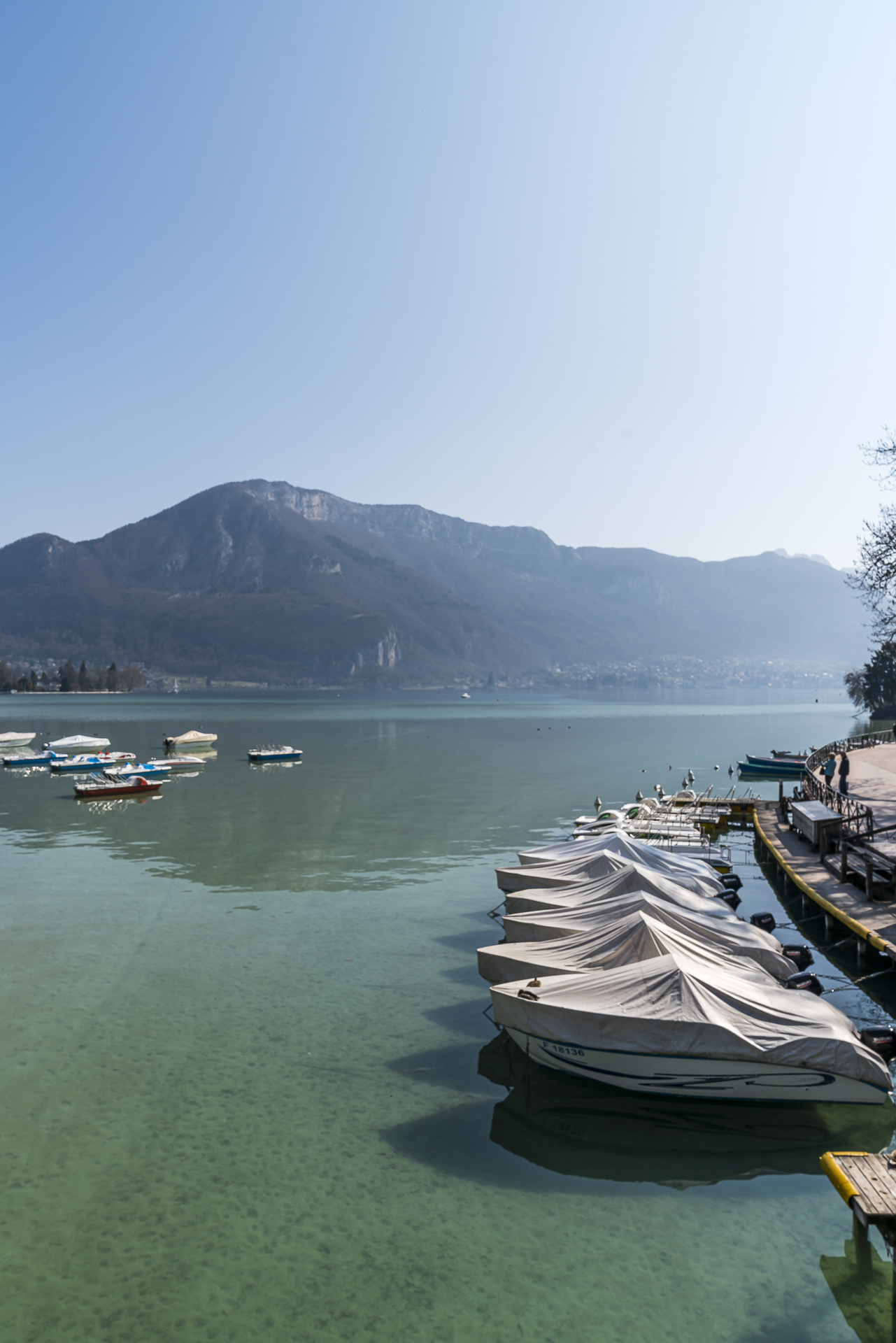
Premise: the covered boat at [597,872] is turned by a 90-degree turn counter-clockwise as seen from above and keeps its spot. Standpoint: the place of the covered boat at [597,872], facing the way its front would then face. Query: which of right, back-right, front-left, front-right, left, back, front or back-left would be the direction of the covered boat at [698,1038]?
front

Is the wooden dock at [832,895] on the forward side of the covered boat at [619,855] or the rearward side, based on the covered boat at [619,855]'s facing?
on the rearward side

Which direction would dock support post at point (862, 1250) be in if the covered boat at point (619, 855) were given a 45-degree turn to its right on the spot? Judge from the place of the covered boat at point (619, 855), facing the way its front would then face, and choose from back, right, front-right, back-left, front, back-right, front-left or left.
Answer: back-left

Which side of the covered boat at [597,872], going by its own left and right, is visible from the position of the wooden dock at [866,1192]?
left

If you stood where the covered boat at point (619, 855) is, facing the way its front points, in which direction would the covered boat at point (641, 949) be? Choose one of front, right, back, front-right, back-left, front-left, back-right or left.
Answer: left

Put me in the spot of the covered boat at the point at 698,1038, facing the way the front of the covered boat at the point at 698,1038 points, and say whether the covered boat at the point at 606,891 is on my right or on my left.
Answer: on my right

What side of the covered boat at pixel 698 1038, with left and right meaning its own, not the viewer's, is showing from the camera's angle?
left

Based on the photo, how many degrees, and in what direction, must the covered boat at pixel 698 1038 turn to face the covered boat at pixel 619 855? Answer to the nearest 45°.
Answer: approximately 90° to its right

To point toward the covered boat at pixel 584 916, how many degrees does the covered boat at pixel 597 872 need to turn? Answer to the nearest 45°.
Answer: approximately 90° to its left

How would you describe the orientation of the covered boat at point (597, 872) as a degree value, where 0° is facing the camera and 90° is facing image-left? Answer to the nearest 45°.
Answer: approximately 90°

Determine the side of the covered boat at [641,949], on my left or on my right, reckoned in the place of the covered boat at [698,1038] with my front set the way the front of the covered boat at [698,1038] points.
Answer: on my right

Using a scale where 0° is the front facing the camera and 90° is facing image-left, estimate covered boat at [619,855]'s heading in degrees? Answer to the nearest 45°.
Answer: approximately 90°
